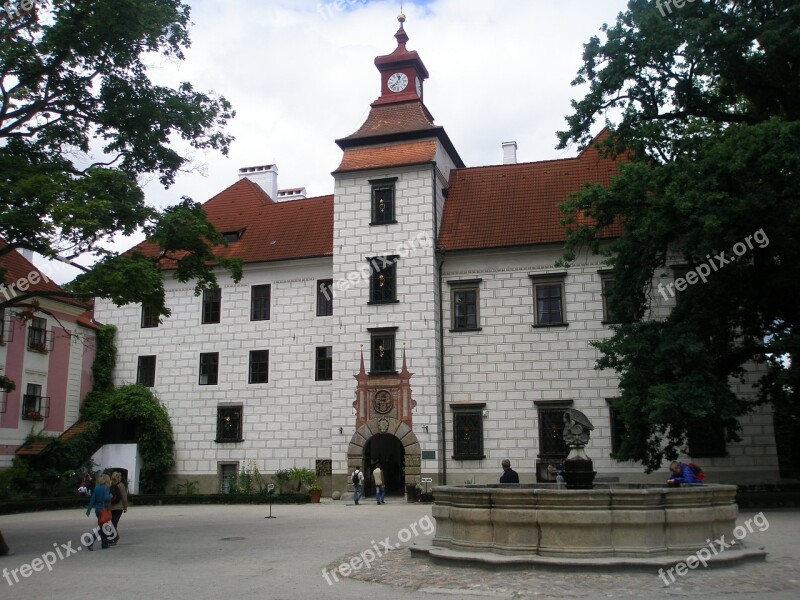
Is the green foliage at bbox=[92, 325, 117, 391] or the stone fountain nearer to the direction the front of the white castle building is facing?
the stone fountain

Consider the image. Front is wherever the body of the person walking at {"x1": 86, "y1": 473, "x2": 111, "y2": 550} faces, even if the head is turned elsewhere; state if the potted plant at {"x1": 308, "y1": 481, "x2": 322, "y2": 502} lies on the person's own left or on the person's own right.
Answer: on the person's own left

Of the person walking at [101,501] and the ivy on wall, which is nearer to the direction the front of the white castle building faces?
the person walking

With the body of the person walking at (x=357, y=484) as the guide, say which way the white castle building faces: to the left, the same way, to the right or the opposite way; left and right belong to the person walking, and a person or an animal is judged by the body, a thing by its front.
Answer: the opposite way

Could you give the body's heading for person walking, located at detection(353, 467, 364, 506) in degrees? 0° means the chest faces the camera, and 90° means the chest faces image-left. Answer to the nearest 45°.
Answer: approximately 180°

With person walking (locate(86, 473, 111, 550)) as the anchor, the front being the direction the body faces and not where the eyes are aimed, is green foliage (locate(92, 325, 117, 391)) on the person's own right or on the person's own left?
on the person's own right

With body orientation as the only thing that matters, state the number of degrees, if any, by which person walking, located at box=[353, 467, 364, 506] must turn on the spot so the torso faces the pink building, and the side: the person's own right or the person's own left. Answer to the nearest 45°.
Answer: approximately 90° to the person's own left

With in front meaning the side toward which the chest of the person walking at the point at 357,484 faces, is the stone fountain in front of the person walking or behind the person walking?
behind
